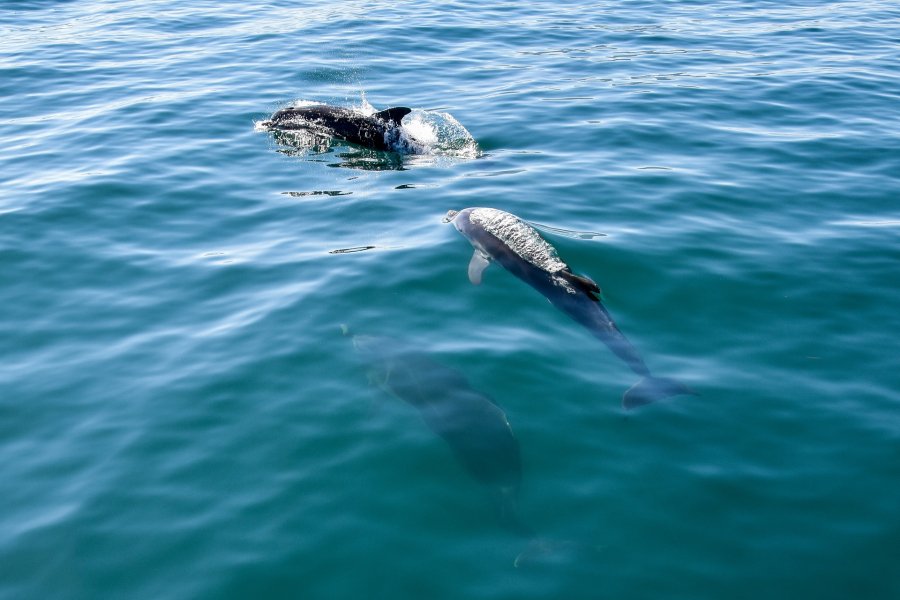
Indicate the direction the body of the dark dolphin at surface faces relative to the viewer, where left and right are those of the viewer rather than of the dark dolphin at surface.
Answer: facing to the left of the viewer

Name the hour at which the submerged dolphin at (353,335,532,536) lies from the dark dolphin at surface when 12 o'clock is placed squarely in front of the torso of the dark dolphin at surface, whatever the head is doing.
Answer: The submerged dolphin is roughly at 9 o'clock from the dark dolphin at surface.

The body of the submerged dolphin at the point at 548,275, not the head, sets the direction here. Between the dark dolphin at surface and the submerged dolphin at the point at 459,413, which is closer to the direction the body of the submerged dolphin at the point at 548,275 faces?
the dark dolphin at surface

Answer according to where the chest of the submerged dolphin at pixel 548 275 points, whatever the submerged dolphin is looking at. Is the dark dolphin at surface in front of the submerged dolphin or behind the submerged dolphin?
in front

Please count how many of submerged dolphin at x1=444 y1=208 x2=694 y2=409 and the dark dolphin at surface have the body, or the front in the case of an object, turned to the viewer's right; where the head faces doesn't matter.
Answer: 0

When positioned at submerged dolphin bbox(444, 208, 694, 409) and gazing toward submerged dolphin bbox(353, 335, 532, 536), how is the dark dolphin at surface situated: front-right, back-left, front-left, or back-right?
back-right

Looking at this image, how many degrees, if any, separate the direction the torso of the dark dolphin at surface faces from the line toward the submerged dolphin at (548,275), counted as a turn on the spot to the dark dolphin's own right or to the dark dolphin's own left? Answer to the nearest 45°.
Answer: approximately 90° to the dark dolphin's own left

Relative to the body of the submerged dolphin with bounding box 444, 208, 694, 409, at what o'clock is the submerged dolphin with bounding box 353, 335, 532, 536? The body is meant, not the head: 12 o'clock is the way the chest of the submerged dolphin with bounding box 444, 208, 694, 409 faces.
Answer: the submerged dolphin with bounding box 353, 335, 532, 536 is roughly at 8 o'clock from the submerged dolphin with bounding box 444, 208, 694, 409.

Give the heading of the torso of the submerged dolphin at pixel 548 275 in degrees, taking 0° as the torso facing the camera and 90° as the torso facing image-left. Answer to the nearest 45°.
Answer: approximately 135°
